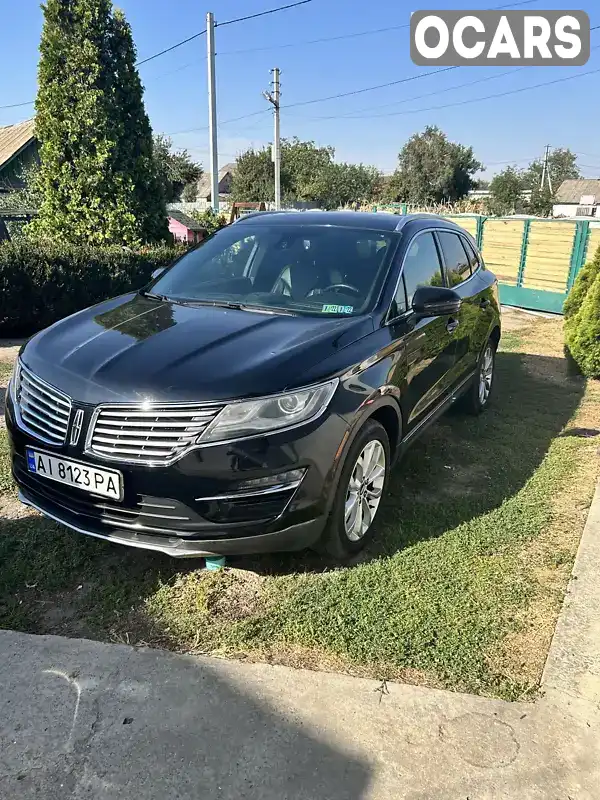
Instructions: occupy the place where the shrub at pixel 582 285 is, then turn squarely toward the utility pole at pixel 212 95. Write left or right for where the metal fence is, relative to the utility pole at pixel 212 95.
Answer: right

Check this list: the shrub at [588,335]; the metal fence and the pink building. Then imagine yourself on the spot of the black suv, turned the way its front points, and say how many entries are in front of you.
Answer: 0

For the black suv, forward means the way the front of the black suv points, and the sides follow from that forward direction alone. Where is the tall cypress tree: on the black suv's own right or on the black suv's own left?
on the black suv's own right

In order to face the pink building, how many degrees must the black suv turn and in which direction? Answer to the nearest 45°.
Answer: approximately 135° to its right

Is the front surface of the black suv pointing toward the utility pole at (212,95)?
no

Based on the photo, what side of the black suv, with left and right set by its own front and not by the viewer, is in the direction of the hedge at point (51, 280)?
right

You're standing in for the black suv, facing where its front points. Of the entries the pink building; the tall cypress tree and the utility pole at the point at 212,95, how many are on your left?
0

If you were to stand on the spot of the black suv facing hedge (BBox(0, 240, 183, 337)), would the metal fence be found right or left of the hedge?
right

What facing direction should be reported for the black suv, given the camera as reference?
facing the viewer and to the left of the viewer

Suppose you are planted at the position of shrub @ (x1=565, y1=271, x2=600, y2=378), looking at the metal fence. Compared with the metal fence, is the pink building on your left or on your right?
left

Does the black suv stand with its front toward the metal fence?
no

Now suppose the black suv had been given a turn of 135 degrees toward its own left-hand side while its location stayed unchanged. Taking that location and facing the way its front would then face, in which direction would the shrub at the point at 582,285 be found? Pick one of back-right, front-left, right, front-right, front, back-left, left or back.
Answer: front-left

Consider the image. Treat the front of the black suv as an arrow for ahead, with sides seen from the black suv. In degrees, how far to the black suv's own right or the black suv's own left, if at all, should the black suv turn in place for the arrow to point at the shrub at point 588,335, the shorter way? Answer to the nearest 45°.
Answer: approximately 180°
